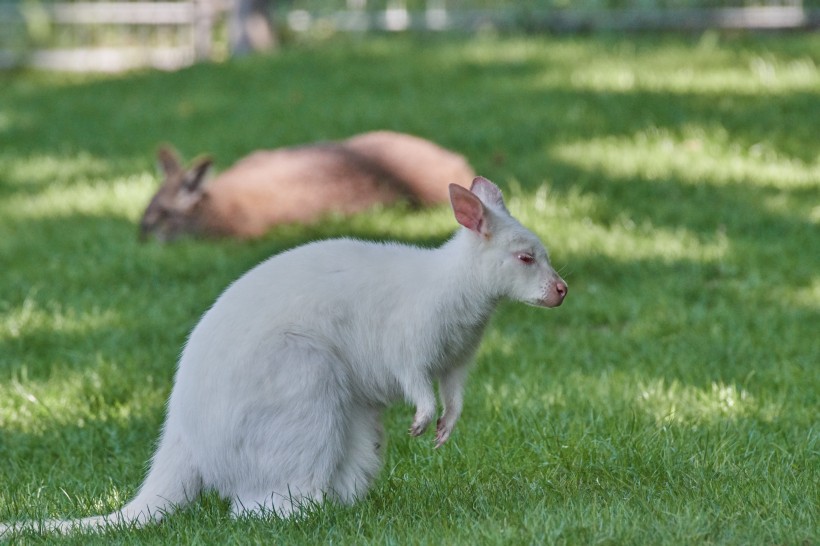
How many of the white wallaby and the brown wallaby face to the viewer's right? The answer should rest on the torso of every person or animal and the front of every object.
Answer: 1

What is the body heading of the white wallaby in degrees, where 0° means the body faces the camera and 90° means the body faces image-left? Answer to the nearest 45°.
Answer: approximately 270°

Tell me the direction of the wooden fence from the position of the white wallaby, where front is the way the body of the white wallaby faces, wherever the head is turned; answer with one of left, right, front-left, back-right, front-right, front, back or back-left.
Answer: left

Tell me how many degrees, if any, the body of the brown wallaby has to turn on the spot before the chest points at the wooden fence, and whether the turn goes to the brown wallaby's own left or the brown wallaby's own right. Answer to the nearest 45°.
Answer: approximately 90° to the brown wallaby's own right

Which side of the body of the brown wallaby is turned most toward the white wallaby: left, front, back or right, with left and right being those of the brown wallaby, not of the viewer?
left

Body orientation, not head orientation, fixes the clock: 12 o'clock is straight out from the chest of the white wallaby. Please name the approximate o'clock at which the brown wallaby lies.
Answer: The brown wallaby is roughly at 9 o'clock from the white wallaby.

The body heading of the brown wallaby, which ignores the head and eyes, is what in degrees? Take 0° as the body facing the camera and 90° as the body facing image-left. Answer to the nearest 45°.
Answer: approximately 90°

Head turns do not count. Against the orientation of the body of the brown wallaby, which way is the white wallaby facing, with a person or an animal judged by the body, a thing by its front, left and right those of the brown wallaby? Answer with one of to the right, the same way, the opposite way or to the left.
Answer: the opposite way

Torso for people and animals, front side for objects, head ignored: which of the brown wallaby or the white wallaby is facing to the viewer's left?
the brown wallaby
